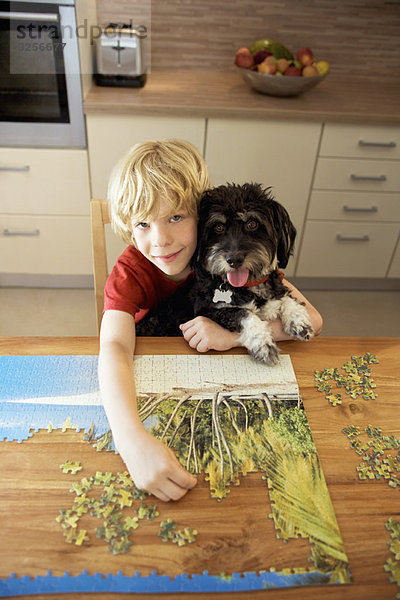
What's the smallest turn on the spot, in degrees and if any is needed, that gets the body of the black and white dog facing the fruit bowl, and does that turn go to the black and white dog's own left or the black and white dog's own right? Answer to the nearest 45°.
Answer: approximately 135° to the black and white dog's own left

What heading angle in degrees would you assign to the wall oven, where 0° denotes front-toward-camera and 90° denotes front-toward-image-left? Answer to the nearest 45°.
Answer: approximately 0°

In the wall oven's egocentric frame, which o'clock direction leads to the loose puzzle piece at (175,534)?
The loose puzzle piece is roughly at 12 o'clock from the wall oven.

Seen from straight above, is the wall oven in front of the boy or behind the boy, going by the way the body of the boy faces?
behind

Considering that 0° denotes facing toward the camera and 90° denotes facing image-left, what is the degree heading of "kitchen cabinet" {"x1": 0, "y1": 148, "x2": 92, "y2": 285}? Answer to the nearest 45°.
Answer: approximately 0°

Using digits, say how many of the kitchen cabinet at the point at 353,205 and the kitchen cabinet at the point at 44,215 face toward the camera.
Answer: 2

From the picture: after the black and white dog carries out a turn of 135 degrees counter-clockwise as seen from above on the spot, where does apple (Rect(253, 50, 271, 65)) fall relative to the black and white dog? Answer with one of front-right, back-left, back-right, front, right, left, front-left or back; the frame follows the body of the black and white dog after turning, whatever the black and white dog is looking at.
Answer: front
